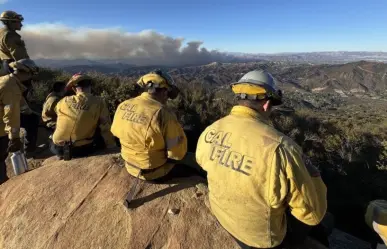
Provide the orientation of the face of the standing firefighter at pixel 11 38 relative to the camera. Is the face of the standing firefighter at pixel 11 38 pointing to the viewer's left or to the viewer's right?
to the viewer's right

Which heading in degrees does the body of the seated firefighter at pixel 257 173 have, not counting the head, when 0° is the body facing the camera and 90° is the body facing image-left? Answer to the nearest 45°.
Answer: approximately 225°

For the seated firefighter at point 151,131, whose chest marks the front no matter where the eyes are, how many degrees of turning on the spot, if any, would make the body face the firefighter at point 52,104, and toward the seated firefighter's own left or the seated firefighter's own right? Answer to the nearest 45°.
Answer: approximately 90° to the seated firefighter's own left

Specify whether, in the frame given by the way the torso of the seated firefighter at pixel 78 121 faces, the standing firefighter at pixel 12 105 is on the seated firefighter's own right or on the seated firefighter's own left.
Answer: on the seated firefighter's own left

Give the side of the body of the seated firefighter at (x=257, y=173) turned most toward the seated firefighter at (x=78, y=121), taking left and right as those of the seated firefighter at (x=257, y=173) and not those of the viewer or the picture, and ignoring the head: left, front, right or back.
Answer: left

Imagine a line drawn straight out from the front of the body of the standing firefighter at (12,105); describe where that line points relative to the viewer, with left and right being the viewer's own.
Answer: facing to the right of the viewer

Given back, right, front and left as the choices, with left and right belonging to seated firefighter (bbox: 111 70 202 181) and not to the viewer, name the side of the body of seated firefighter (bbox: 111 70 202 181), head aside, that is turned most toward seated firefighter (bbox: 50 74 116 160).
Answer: left

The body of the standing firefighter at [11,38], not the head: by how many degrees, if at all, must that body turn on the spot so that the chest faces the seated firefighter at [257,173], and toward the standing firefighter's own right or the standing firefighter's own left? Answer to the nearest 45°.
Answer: approximately 90° to the standing firefighter's own right

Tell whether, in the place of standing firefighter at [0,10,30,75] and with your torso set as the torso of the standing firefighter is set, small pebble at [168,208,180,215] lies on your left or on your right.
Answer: on your right

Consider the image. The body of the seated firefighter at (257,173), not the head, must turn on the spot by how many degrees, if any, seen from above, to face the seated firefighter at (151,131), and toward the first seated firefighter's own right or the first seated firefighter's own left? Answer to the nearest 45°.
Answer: approximately 90° to the first seated firefighter's own left

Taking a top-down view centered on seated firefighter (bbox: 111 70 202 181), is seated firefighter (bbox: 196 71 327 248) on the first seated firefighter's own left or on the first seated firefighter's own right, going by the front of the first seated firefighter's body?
on the first seated firefighter's own right
